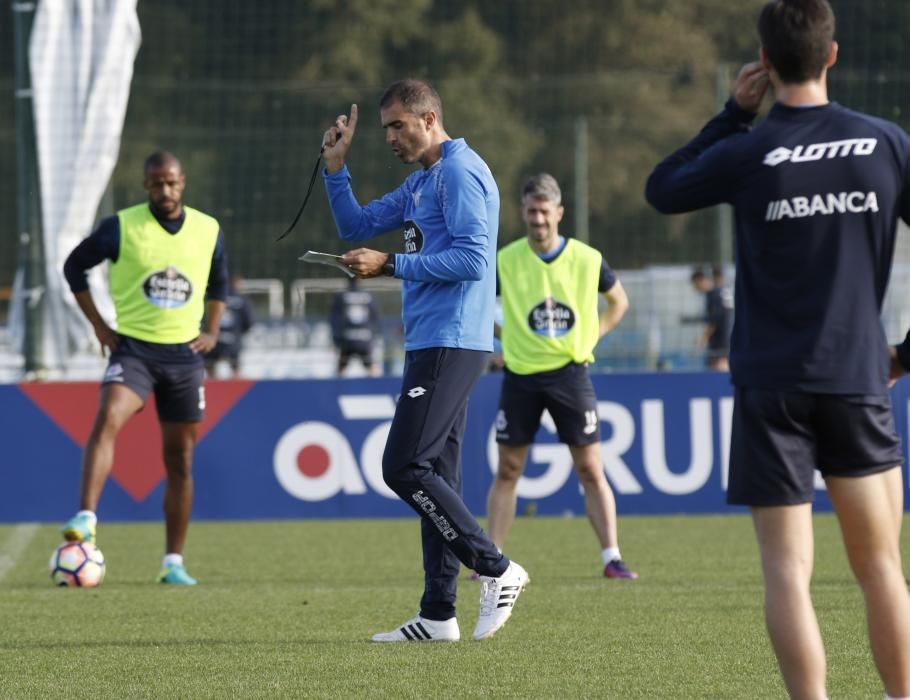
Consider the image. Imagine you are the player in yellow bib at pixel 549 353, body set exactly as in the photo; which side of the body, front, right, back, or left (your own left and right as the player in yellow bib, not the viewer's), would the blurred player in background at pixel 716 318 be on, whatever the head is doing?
back

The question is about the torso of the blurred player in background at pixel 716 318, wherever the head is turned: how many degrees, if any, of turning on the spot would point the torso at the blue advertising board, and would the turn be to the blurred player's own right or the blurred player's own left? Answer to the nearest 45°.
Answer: approximately 45° to the blurred player's own left

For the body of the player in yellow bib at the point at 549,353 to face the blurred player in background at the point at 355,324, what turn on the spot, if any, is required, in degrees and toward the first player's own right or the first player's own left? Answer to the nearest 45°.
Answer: approximately 180°

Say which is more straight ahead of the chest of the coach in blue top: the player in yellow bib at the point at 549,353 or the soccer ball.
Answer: the soccer ball

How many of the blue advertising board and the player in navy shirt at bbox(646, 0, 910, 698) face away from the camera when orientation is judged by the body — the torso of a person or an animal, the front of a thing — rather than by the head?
1

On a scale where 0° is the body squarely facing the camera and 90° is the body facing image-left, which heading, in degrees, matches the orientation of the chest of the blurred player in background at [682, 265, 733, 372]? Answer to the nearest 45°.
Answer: approximately 90°

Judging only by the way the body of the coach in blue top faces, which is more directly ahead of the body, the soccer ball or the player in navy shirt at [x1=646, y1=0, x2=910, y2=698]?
the soccer ball

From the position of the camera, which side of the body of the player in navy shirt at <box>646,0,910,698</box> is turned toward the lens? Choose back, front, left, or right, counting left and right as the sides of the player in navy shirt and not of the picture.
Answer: back

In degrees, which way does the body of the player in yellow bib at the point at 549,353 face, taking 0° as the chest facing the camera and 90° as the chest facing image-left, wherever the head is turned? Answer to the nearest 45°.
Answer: approximately 0°
